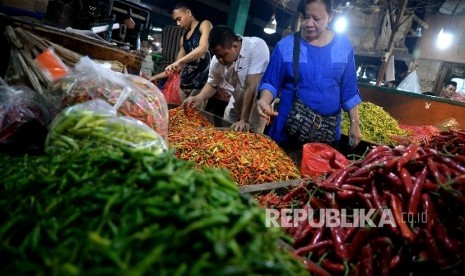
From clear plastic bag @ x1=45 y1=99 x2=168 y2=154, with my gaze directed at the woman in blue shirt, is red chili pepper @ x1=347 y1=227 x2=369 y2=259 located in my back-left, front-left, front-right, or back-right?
front-right

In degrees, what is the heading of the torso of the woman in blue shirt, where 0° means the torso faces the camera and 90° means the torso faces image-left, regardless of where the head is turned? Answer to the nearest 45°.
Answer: approximately 0°

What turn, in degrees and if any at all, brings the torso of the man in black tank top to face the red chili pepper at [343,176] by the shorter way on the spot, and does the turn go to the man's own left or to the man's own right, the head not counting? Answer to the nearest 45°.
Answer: approximately 45° to the man's own left

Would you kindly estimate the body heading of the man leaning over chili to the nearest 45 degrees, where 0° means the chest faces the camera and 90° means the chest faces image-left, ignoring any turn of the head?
approximately 45°

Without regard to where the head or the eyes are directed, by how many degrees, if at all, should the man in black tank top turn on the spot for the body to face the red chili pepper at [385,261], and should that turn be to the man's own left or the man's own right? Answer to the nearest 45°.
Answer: approximately 45° to the man's own left

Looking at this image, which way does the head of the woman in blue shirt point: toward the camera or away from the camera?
toward the camera

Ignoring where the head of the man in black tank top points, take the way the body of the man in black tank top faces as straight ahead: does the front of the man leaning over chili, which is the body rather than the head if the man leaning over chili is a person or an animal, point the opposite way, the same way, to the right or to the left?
the same way

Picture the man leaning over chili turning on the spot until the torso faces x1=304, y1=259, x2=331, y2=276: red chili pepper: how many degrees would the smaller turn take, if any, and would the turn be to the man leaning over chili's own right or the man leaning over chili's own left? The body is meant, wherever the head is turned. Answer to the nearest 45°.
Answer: approximately 45° to the man leaning over chili's own left

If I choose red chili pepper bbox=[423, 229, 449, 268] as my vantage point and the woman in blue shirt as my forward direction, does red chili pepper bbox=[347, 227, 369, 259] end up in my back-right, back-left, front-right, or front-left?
front-left

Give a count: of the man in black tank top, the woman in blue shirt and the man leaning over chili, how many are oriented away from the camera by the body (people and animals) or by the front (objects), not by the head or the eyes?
0

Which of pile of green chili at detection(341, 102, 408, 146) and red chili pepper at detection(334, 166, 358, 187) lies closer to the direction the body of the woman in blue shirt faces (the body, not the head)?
the red chili pepper

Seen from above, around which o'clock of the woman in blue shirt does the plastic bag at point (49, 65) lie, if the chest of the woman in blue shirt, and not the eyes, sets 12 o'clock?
The plastic bag is roughly at 2 o'clock from the woman in blue shirt.

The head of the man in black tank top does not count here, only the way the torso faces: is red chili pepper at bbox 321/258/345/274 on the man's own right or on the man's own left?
on the man's own left
